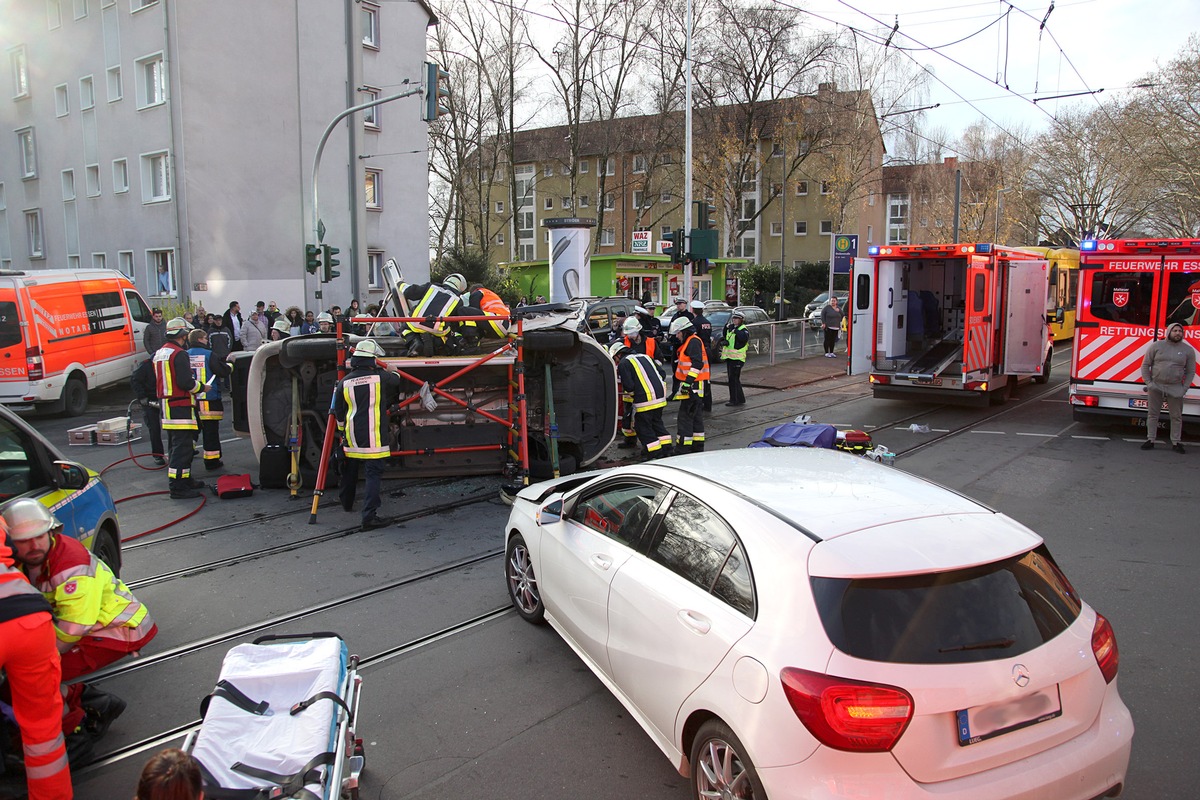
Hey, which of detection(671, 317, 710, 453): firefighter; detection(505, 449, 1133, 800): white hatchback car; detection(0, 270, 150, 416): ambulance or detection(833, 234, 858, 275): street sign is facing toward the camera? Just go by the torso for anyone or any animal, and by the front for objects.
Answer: the street sign

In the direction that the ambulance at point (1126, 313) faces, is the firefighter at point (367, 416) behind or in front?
behind

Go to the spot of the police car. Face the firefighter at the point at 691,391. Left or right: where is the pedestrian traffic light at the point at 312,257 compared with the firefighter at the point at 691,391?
left

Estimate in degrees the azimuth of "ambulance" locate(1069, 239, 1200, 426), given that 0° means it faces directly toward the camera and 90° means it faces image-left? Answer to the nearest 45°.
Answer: approximately 180°

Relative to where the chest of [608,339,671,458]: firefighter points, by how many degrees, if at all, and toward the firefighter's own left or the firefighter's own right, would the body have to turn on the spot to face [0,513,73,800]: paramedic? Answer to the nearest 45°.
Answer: approximately 135° to the firefighter's own left

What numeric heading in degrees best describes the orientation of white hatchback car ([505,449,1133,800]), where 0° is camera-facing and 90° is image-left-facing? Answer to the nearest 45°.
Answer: approximately 135°

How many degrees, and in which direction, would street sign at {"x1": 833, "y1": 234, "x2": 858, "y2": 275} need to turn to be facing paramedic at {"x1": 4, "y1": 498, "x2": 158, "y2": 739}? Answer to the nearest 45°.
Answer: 0° — it already faces them

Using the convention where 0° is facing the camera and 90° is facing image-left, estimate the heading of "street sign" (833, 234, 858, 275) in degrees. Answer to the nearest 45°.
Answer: approximately 0°

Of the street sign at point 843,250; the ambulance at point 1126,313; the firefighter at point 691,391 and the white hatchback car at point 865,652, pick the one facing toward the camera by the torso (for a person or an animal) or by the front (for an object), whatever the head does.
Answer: the street sign
